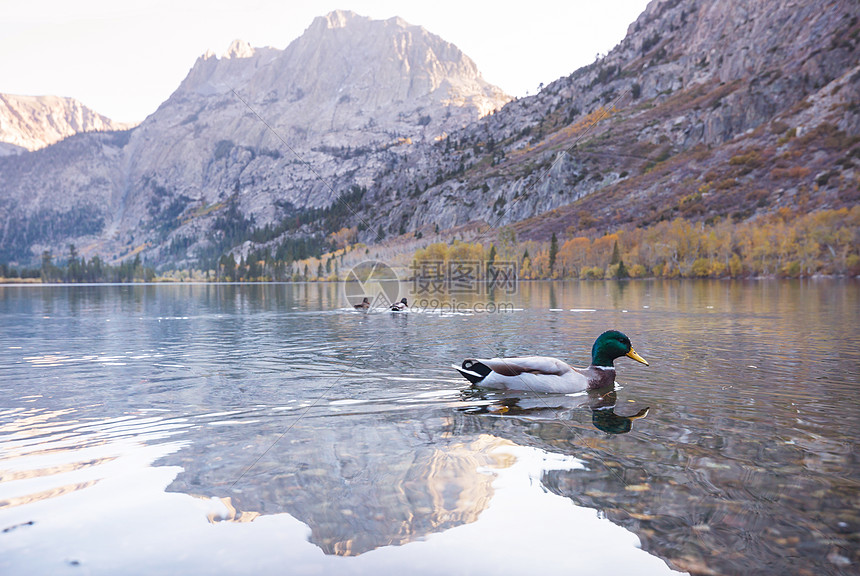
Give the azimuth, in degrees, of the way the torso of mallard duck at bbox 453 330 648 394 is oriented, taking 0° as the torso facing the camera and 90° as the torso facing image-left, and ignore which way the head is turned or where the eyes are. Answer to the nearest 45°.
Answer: approximately 270°
